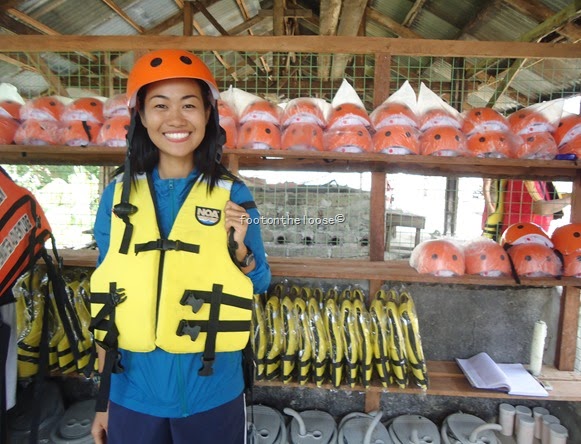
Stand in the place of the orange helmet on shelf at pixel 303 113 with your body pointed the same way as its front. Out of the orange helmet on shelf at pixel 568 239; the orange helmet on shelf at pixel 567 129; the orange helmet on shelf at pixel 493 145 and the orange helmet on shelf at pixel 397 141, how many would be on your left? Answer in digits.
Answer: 4

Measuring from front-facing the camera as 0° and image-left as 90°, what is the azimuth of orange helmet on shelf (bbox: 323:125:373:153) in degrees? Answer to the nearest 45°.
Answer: approximately 0°

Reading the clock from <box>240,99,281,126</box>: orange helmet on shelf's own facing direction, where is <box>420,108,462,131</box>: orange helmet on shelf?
<box>420,108,462,131</box>: orange helmet on shelf is roughly at 9 o'clock from <box>240,99,281,126</box>: orange helmet on shelf.

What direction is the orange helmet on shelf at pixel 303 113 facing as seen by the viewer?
toward the camera

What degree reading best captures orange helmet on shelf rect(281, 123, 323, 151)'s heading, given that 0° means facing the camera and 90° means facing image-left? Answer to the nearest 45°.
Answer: approximately 0°

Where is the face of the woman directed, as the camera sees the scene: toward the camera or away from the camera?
toward the camera

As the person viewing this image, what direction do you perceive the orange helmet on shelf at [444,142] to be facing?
facing the viewer

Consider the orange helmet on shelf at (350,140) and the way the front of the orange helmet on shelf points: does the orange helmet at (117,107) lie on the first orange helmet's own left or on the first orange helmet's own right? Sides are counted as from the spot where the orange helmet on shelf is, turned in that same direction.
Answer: on the first orange helmet's own right

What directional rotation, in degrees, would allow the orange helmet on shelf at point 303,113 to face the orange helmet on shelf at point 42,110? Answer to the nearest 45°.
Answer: approximately 90° to its right

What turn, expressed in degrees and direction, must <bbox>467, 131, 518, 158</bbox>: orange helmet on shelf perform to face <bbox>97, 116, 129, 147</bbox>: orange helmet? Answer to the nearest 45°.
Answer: approximately 45° to its right

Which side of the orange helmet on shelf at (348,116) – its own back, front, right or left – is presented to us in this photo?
front

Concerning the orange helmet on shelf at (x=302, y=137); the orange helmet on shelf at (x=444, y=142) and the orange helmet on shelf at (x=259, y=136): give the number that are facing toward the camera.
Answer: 3

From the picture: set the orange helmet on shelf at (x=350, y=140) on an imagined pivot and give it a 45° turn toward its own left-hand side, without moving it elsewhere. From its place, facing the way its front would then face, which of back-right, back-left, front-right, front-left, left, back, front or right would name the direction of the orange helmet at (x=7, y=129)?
back-right

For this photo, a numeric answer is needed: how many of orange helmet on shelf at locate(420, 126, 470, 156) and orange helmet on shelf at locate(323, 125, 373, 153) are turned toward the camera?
2

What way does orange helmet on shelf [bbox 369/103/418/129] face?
toward the camera
